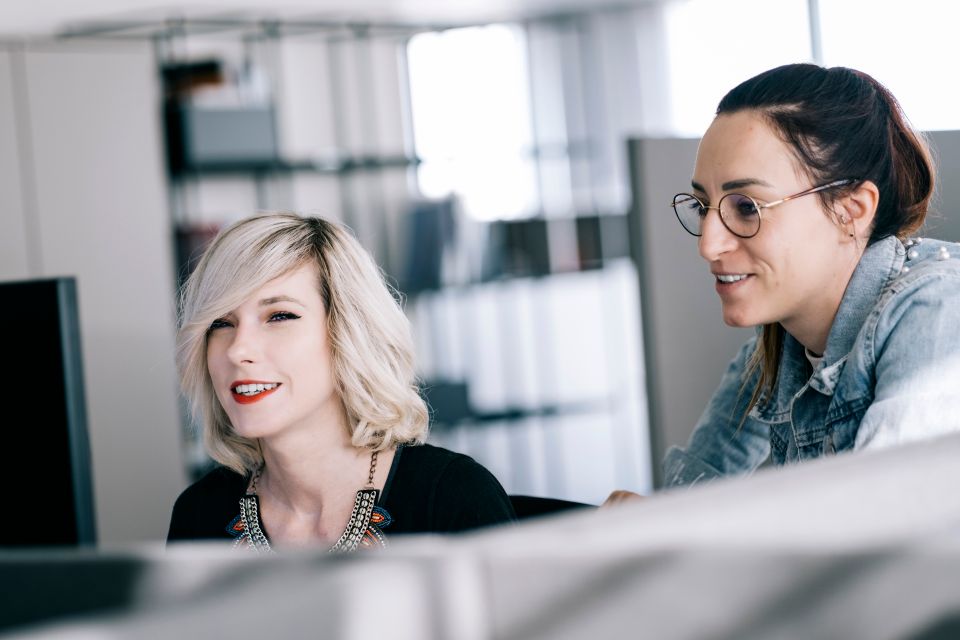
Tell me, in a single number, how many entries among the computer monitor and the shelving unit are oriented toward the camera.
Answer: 1

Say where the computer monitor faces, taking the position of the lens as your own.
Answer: facing away from the viewer and to the right of the viewer

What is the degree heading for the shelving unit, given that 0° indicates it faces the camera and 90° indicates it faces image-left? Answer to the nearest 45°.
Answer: approximately 0°

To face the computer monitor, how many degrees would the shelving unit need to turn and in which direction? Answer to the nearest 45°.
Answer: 0° — it already faces it
